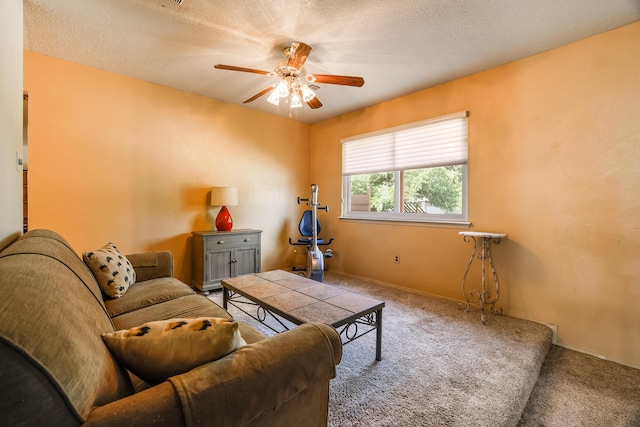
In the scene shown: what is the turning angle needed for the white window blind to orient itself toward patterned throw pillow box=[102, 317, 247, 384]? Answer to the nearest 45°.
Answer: approximately 45° to its left

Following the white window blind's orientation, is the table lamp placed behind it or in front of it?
in front

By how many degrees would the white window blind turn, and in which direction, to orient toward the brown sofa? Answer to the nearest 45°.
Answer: approximately 45° to its left

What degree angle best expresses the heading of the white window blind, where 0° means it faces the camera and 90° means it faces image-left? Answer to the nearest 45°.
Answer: approximately 45°

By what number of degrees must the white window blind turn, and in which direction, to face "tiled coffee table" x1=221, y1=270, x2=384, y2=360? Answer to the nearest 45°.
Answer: approximately 45° to its left

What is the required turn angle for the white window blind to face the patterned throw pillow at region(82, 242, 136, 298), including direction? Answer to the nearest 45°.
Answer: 0° — it already faces it

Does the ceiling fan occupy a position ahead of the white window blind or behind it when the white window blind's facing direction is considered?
ahead
